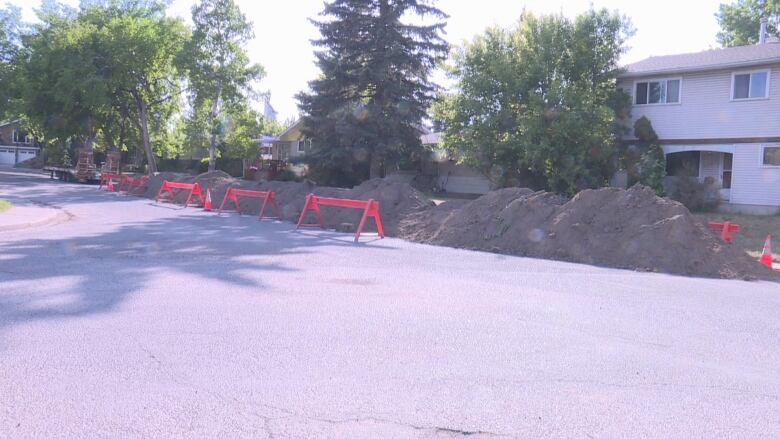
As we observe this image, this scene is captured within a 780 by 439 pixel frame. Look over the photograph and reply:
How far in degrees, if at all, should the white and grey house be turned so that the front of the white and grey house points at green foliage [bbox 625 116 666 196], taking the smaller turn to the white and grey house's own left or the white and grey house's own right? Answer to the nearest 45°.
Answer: approximately 90° to the white and grey house's own right

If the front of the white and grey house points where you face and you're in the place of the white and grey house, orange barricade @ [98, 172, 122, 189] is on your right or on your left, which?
on your right

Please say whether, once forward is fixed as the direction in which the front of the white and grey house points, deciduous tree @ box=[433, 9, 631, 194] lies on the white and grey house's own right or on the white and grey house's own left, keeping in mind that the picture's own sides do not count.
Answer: on the white and grey house's own right

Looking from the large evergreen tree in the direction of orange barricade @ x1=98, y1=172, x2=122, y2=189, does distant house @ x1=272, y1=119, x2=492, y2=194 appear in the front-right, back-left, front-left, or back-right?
back-right

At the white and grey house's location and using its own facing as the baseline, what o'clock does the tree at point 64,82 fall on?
The tree is roughly at 3 o'clock from the white and grey house.

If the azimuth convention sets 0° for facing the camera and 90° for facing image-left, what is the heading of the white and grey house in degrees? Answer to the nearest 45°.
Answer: approximately 0°

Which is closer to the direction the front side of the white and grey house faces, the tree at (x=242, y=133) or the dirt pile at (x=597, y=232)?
the dirt pile

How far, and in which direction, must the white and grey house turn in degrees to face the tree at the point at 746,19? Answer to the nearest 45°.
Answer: approximately 180°

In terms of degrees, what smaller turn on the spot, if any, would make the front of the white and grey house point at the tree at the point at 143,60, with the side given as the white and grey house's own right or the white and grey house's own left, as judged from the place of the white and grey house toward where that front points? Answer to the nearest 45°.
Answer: approximately 90° to the white and grey house's own right
